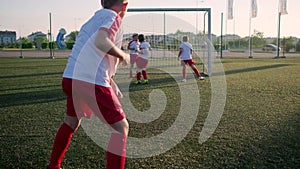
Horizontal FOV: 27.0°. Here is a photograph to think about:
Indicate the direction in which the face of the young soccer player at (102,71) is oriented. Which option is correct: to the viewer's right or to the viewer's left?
to the viewer's right

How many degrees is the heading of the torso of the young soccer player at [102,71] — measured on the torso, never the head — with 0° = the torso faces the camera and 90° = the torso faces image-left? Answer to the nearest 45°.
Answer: approximately 225°
